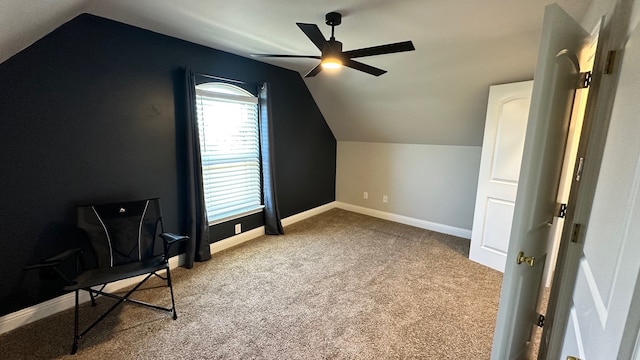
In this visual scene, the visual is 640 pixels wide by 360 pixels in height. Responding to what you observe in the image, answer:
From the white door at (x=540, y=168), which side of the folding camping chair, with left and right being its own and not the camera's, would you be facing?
front

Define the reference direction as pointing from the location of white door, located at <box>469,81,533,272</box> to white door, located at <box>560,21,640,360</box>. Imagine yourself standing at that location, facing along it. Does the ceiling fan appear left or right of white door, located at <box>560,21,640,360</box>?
right

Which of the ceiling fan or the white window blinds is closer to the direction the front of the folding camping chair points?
the ceiling fan

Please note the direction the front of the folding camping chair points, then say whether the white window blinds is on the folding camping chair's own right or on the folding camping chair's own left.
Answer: on the folding camping chair's own left

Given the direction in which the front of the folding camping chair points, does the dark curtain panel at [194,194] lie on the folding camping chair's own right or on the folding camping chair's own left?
on the folding camping chair's own left

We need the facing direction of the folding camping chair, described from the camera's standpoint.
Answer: facing the viewer and to the right of the viewer
